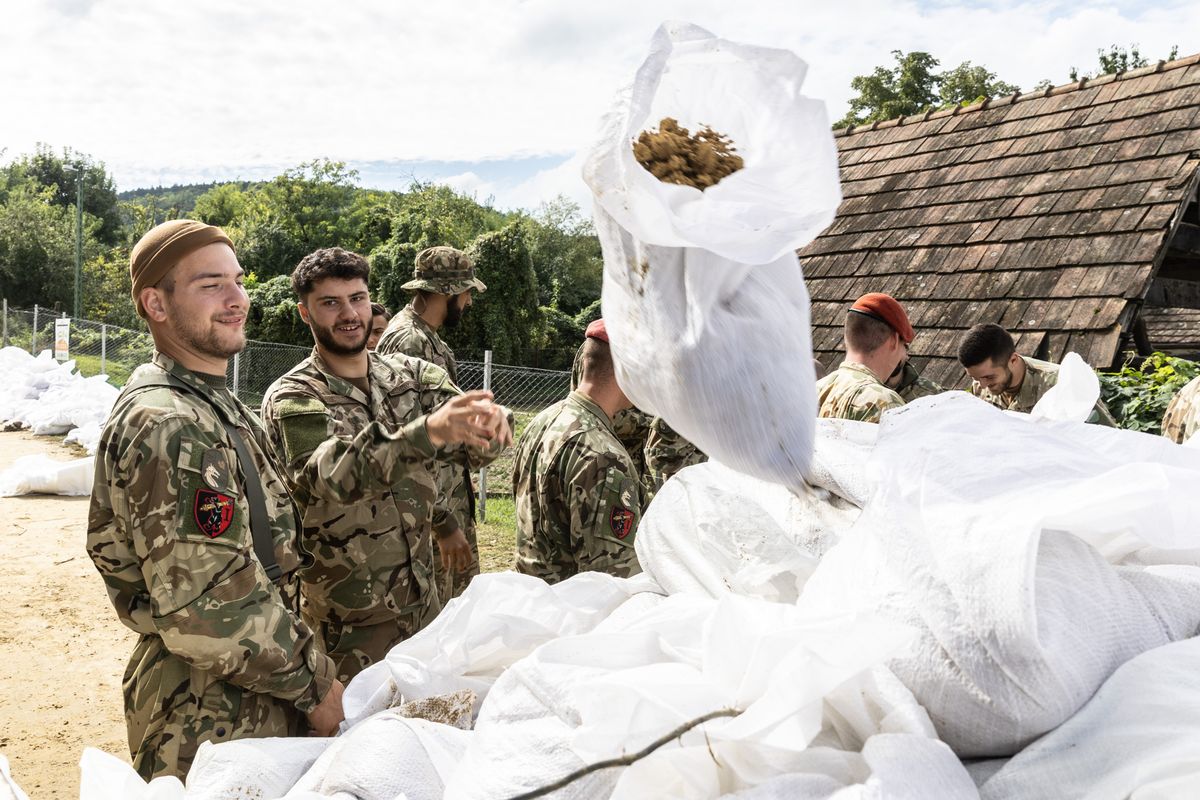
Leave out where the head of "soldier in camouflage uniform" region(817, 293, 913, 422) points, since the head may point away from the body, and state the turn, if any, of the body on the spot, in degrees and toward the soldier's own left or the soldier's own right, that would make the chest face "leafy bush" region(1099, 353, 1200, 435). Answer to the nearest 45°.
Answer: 0° — they already face it

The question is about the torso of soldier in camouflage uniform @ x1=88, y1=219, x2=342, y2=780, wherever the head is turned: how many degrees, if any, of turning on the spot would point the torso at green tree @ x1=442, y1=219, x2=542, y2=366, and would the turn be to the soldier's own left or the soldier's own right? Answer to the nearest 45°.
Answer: approximately 90° to the soldier's own left

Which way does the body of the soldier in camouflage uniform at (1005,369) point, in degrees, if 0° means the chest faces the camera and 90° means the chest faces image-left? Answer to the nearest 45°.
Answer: approximately 45°

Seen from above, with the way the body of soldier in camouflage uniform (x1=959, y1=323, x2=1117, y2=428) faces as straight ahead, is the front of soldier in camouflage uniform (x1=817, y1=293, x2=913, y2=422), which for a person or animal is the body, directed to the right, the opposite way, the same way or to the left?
the opposite way

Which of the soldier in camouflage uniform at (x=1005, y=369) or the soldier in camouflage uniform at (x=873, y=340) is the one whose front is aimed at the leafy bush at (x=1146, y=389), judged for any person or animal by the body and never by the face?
the soldier in camouflage uniform at (x=873, y=340)

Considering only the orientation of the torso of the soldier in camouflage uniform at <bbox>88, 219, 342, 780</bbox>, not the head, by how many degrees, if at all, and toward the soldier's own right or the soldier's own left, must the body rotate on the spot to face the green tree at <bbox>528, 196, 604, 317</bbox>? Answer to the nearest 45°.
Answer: approximately 90° to the soldier's own left

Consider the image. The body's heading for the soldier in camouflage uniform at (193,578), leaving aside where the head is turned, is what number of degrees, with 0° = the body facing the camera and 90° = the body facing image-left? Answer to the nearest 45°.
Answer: approximately 270°

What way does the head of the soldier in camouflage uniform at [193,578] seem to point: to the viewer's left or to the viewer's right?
to the viewer's right
